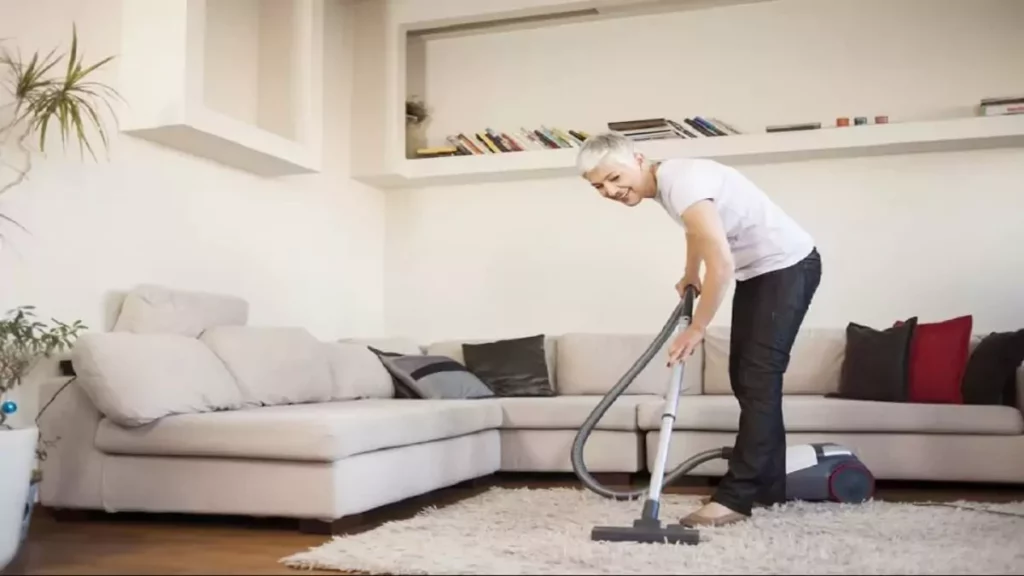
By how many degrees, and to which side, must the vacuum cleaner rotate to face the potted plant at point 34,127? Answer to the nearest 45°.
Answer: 0° — it already faces it

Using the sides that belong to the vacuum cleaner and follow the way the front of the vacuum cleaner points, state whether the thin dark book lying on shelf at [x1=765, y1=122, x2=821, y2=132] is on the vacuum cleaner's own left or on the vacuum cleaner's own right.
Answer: on the vacuum cleaner's own right

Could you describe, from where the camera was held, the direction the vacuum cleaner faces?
facing to the left of the viewer

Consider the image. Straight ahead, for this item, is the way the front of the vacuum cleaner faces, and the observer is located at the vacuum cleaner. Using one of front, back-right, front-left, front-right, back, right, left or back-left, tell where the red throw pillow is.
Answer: back-right

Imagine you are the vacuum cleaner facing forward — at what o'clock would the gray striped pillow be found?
The gray striped pillow is roughly at 1 o'clock from the vacuum cleaner.

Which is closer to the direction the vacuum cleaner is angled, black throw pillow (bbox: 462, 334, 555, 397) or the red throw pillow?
the black throw pillow

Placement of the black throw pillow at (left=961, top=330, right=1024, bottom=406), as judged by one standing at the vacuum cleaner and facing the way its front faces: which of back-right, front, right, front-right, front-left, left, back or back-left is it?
back-right

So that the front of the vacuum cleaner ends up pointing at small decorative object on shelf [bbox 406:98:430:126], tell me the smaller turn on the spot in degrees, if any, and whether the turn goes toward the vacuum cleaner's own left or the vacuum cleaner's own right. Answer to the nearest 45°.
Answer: approximately 45° to the vacuum cleaner's own right
